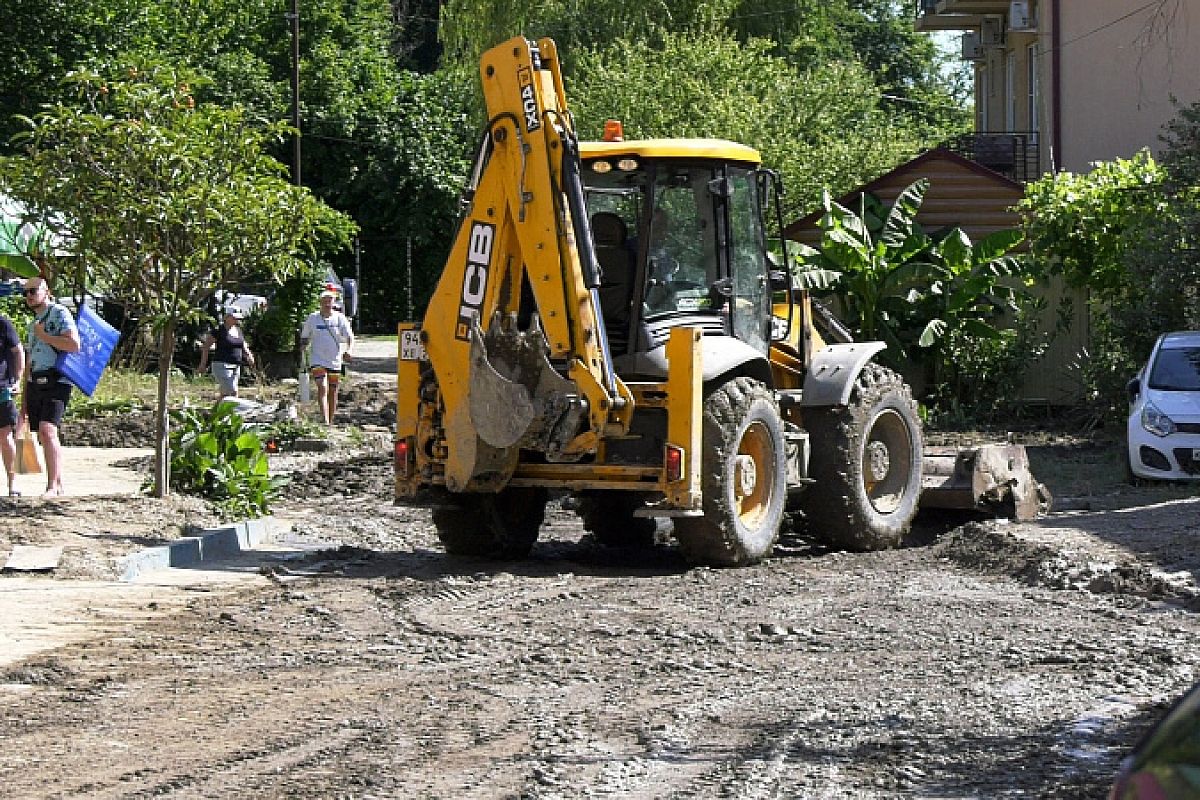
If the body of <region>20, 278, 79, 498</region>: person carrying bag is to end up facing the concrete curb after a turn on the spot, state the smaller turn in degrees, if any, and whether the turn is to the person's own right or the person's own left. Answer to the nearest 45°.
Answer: approximately 90° to the person's own left

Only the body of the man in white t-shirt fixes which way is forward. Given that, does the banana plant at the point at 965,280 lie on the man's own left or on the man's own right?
on the man's own left

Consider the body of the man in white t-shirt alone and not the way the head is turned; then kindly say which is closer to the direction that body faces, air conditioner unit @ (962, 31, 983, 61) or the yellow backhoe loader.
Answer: the yellow backhoe loader

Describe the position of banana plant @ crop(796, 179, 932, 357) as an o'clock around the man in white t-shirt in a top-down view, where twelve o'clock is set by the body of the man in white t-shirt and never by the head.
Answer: The banana plant is roughly at 9 o'clock from the man in white t-shirt.

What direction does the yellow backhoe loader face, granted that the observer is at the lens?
facing away from the viewer and to the right of the viewer

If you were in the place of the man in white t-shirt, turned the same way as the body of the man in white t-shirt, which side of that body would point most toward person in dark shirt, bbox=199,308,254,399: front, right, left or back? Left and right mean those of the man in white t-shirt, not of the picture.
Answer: right

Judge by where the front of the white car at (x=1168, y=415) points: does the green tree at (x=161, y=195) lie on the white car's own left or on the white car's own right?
on the white car's own right

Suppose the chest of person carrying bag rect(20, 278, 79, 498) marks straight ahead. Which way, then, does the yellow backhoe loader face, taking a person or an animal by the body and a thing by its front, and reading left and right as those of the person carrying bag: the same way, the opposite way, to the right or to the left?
the opposite way

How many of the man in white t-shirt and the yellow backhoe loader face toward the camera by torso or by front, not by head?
1

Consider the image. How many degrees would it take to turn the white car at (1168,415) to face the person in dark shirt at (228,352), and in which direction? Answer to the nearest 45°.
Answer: approximately 90° to its right

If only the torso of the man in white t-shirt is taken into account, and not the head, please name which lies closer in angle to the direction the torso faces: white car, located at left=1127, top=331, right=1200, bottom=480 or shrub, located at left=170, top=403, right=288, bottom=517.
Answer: the shrub

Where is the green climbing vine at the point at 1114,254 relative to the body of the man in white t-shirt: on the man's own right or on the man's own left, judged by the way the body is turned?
on the man's own left

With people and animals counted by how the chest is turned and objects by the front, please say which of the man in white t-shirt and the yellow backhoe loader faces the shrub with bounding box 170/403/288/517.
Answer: the man in white t-shirt
